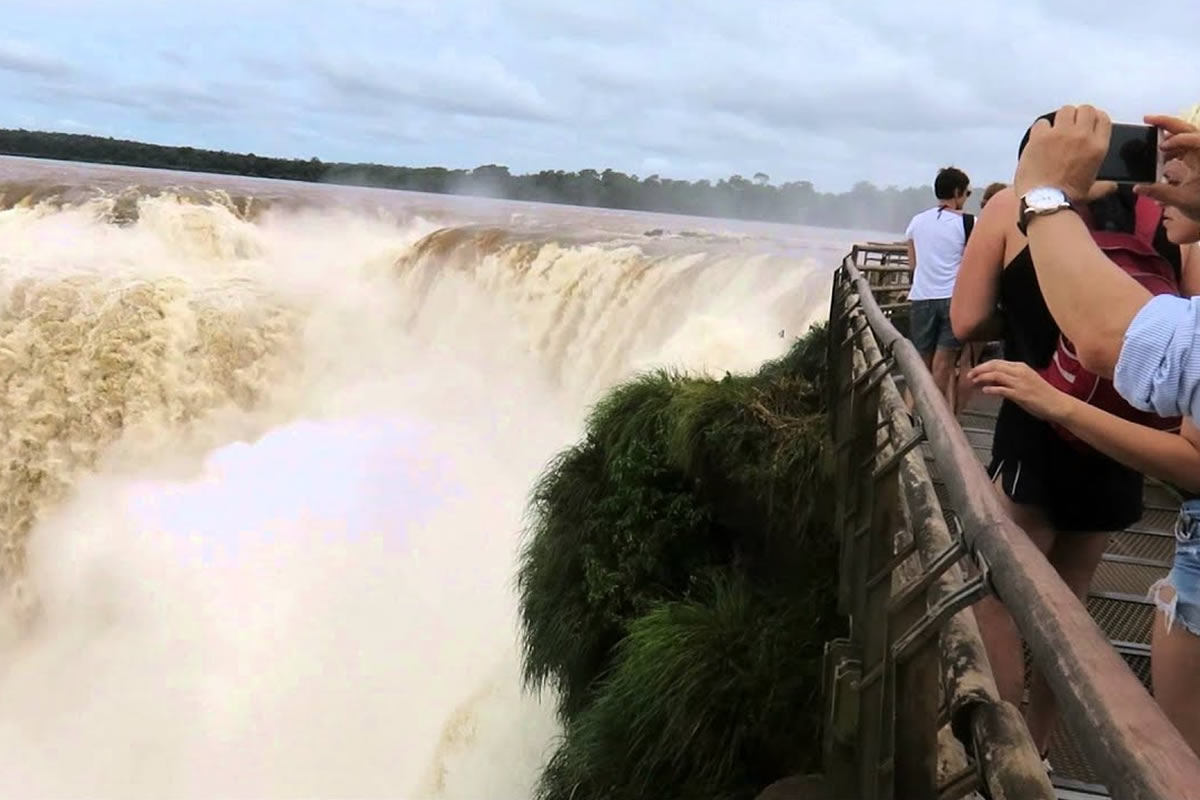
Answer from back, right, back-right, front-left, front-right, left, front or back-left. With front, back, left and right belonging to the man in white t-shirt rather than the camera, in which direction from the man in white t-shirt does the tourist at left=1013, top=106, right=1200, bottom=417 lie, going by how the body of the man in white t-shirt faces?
back-right

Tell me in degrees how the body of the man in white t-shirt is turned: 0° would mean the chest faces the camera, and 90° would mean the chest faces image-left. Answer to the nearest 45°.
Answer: approximately 225°

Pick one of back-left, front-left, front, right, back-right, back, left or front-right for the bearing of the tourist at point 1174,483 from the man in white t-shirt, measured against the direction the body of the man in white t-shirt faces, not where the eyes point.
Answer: back-right

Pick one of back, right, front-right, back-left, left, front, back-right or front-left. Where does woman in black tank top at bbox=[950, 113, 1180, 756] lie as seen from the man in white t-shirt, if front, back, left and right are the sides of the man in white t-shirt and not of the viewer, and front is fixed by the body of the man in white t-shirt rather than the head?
back-right
